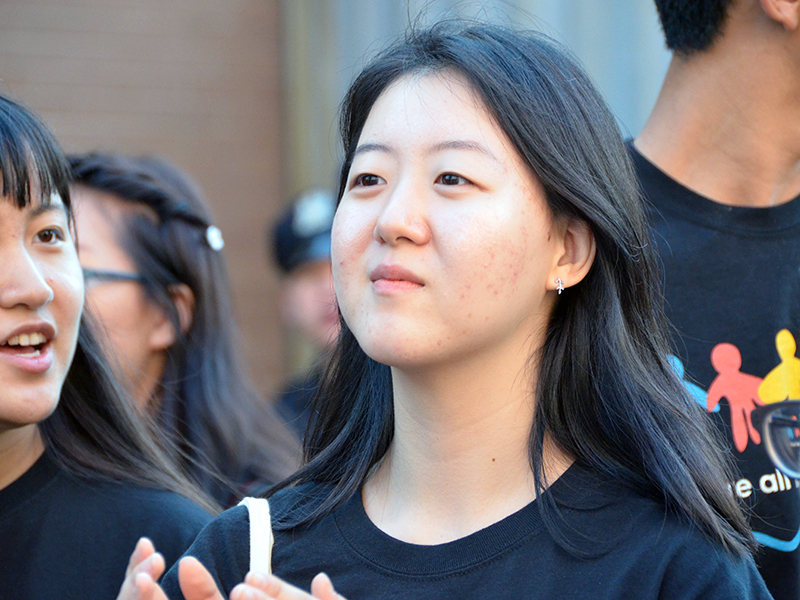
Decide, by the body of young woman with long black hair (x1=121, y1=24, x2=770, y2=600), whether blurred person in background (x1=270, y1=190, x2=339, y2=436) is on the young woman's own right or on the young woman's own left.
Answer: on the young woman's own right

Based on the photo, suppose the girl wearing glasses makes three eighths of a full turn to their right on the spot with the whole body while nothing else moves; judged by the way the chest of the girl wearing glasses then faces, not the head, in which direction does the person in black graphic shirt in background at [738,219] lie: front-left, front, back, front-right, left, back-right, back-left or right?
right

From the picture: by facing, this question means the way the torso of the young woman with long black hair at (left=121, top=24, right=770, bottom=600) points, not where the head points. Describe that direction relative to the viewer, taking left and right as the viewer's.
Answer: facing the viewer and to the left of the viewer

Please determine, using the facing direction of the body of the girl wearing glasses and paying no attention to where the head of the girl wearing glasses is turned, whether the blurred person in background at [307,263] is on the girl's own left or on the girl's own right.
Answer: on the girl's own right

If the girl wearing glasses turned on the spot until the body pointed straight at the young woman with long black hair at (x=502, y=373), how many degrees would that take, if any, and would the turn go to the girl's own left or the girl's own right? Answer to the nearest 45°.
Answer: approximately 90° to the girl's own left

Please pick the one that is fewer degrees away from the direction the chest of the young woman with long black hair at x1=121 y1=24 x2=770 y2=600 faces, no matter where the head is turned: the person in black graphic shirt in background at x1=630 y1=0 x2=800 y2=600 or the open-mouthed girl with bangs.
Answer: the open-mouthed girl with bangs

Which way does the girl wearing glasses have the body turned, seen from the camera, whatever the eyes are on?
to the viewer's left

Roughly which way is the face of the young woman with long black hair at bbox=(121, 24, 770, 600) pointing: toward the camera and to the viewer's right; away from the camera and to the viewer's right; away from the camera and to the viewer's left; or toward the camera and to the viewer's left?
toward the camera and to the viewer's left

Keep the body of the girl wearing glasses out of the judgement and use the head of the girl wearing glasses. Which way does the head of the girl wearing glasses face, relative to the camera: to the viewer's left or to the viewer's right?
to the viewer's left
